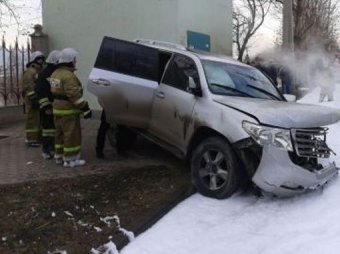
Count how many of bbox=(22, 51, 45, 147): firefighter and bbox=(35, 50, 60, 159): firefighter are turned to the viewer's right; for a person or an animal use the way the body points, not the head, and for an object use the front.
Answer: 2

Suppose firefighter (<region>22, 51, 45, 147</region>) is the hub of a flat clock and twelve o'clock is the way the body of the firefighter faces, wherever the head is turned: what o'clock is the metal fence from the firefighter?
The metal fence is roughly at 9 o'clock from the firefighter.

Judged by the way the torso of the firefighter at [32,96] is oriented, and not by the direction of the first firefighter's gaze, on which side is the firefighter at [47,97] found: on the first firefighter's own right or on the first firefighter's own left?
on the first firefighter's own right

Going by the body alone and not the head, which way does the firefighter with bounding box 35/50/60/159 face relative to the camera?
to the viewer's right

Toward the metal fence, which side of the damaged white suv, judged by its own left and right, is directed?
back

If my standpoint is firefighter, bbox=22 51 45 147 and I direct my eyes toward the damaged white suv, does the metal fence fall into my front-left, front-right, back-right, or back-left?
back-left

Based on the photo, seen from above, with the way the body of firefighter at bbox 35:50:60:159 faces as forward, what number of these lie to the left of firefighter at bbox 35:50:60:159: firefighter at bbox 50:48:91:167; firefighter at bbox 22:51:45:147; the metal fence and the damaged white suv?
2

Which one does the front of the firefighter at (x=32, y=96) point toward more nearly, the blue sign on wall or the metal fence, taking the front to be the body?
the blue sign on wall

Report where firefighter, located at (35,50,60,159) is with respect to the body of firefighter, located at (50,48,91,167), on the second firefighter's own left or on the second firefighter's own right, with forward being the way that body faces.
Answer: on the second firefighter's own left

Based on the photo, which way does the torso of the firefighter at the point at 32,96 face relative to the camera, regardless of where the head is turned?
to the viewer's right
